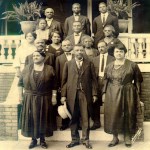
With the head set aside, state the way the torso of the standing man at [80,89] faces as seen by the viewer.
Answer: toward the camera

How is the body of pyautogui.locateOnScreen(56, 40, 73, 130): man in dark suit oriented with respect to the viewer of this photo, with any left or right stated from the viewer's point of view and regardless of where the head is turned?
facing the viewer

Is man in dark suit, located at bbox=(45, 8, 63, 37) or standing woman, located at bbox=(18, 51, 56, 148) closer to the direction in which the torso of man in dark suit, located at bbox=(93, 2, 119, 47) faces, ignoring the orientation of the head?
the standing woman

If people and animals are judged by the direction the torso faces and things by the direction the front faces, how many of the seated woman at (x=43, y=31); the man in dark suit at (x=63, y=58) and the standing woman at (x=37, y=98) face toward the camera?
3

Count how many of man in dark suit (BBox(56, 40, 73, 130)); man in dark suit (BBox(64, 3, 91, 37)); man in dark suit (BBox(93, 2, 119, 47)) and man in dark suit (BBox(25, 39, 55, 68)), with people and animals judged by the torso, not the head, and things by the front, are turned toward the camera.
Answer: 4

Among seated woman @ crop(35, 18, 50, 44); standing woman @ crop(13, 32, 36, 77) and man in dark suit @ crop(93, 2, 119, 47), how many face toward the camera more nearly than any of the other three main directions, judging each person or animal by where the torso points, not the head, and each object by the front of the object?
3

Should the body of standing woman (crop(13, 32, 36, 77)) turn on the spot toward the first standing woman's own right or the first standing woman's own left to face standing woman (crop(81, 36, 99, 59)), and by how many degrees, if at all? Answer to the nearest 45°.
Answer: approximately 90° to the first standing woman's own left

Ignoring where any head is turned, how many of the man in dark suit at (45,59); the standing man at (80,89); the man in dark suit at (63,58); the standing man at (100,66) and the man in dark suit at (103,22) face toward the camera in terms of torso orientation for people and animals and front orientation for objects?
5

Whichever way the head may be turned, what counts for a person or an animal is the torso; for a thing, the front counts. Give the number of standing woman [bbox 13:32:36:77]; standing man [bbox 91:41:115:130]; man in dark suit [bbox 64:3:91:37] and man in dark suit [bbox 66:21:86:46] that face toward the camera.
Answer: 4

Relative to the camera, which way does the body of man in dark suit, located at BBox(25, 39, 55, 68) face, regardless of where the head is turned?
toward the camera
